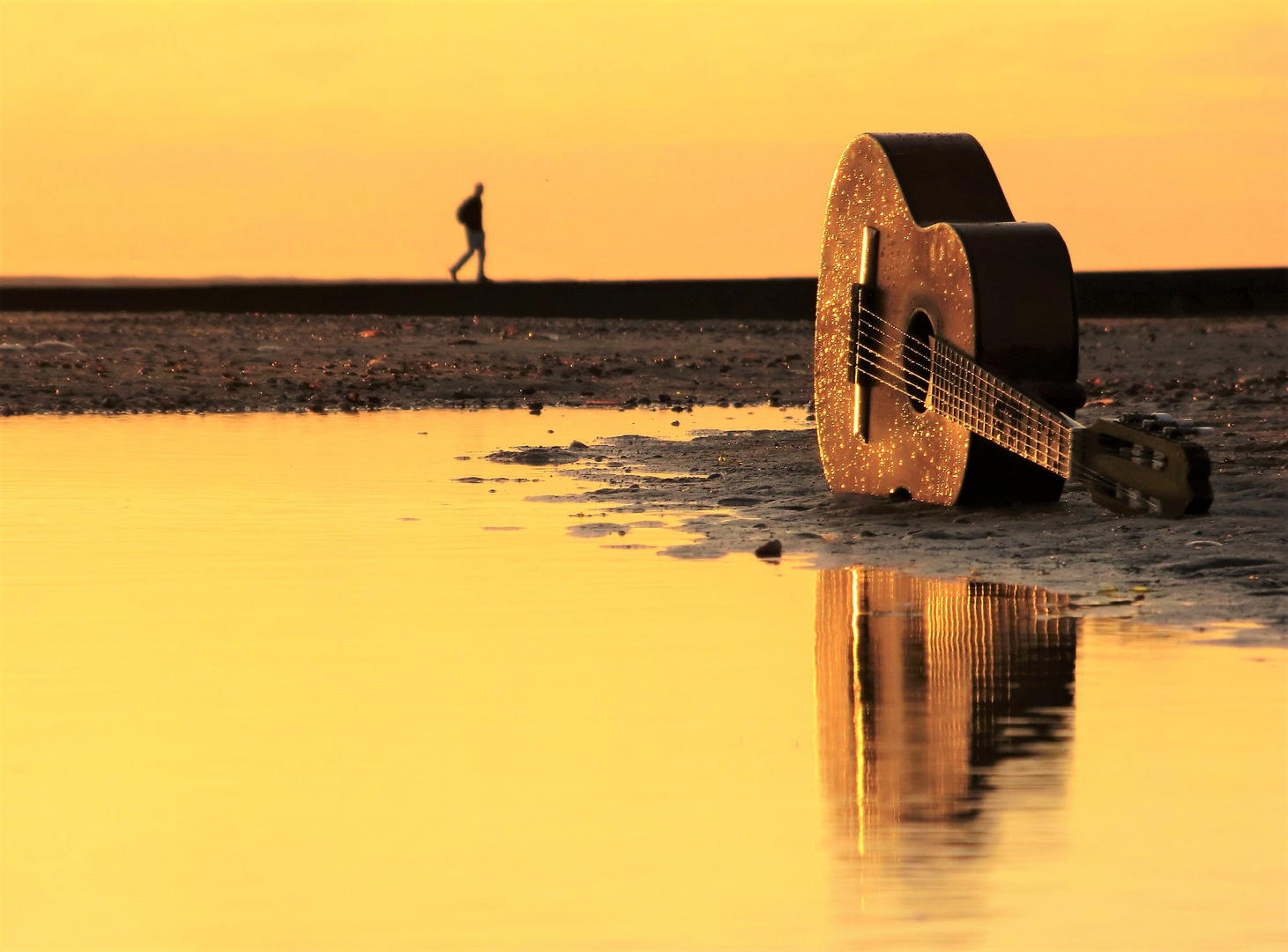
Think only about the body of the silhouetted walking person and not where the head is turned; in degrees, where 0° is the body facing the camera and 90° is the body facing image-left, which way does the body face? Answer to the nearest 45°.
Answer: approximately 270°

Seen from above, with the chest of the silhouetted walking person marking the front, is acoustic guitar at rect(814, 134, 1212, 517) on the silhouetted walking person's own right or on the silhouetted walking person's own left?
on the silhouetted walking person's own right
